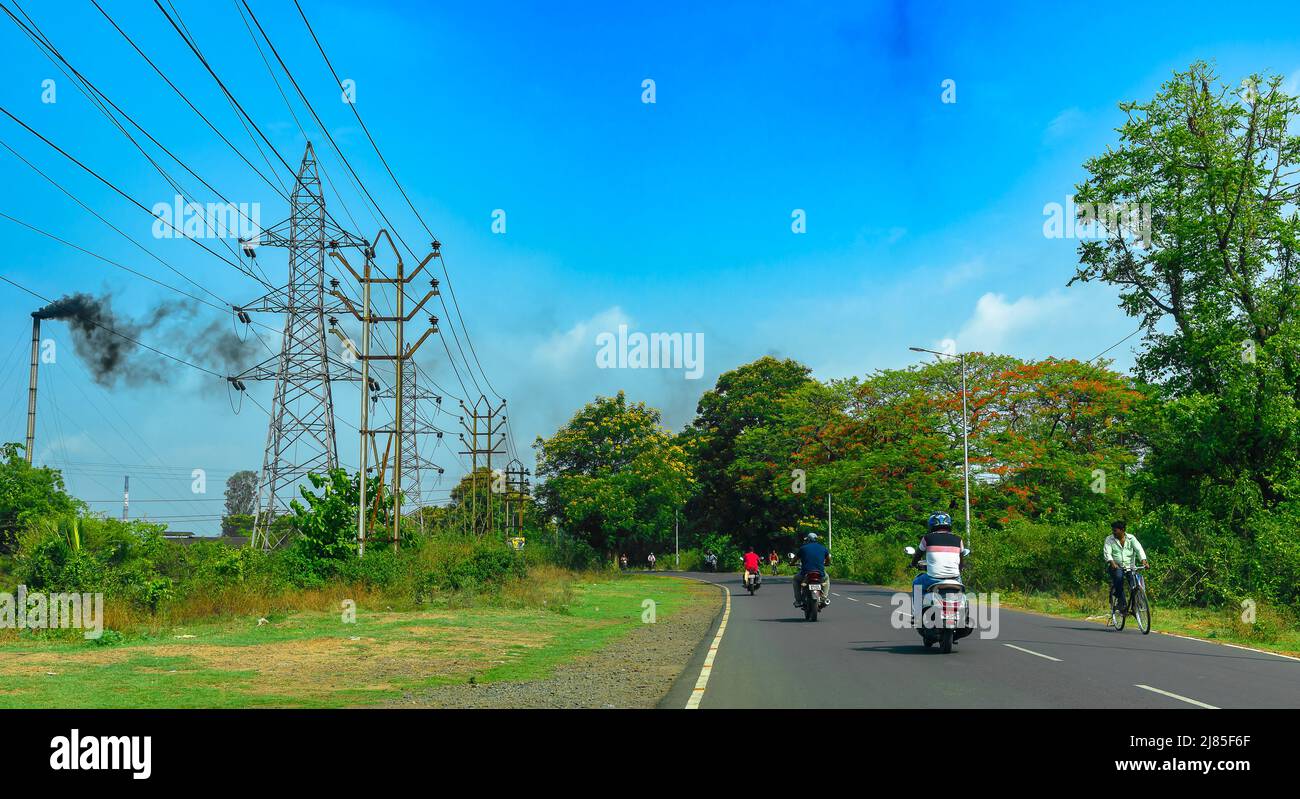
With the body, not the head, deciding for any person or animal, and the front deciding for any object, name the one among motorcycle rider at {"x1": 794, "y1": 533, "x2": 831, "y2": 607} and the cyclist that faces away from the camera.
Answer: the motorcycle rider

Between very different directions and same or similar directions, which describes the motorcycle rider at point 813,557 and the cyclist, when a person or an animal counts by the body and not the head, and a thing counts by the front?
very different directions

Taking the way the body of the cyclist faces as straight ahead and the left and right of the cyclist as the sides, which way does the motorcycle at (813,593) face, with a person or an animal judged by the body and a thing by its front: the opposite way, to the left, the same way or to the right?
the opposite way

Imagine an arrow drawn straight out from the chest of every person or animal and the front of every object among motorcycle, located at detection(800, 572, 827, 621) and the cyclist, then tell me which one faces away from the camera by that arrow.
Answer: the motorcycle

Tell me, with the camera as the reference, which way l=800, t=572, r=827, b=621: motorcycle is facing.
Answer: facing away from the viewer

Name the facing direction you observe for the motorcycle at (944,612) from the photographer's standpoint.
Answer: facing away from the viewer

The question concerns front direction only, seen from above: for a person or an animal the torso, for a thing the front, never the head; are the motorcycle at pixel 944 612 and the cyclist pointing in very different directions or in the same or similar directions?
very different directions

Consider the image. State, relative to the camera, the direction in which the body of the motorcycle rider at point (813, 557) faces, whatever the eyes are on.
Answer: away from the camera

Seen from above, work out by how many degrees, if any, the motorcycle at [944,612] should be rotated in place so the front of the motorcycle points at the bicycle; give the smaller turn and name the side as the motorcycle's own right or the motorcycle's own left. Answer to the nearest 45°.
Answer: approximately 45° to the motorcycle's own right

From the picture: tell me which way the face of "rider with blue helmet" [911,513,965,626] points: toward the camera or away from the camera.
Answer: away from the camera

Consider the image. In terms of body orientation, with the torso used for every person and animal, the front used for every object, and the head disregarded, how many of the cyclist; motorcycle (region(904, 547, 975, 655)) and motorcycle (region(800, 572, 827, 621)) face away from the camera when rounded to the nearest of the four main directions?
2
